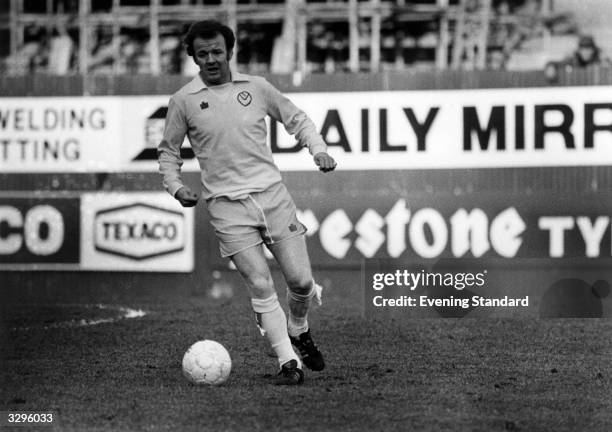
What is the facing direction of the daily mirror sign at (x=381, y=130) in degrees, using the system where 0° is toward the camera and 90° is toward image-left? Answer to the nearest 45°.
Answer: approximately 0°

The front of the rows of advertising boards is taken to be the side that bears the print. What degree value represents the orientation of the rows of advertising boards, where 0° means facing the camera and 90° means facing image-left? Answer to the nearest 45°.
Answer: approximately 0°

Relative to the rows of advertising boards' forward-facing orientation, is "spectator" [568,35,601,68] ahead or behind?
behind

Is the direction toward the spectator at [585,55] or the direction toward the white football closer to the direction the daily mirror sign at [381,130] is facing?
the white football
